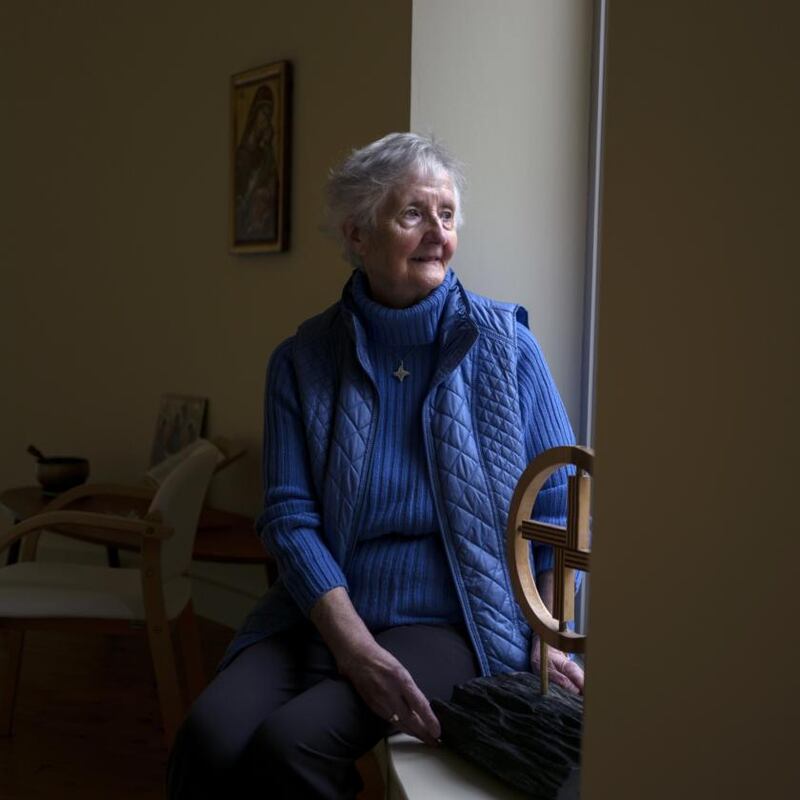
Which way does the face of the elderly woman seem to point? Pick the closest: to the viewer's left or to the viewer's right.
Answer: to the viewer's right

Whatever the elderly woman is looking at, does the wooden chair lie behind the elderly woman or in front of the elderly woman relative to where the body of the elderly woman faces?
behind

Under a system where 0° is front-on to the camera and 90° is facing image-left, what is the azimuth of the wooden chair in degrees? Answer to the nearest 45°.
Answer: approximately 90°

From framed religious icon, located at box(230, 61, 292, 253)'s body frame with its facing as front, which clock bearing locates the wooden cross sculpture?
The wooden cross sculpture is roughly at 10 o'clock from the framed religious icon.

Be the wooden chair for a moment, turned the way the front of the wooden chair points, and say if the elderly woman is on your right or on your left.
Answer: on your left

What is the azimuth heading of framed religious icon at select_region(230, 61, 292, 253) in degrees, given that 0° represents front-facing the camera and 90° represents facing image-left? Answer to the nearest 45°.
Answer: approximately 45°

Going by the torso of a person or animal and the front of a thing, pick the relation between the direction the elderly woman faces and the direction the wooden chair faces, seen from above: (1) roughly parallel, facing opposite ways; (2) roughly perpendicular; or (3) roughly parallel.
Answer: roughly perpendicular

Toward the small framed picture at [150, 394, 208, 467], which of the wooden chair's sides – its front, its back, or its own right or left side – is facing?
right
